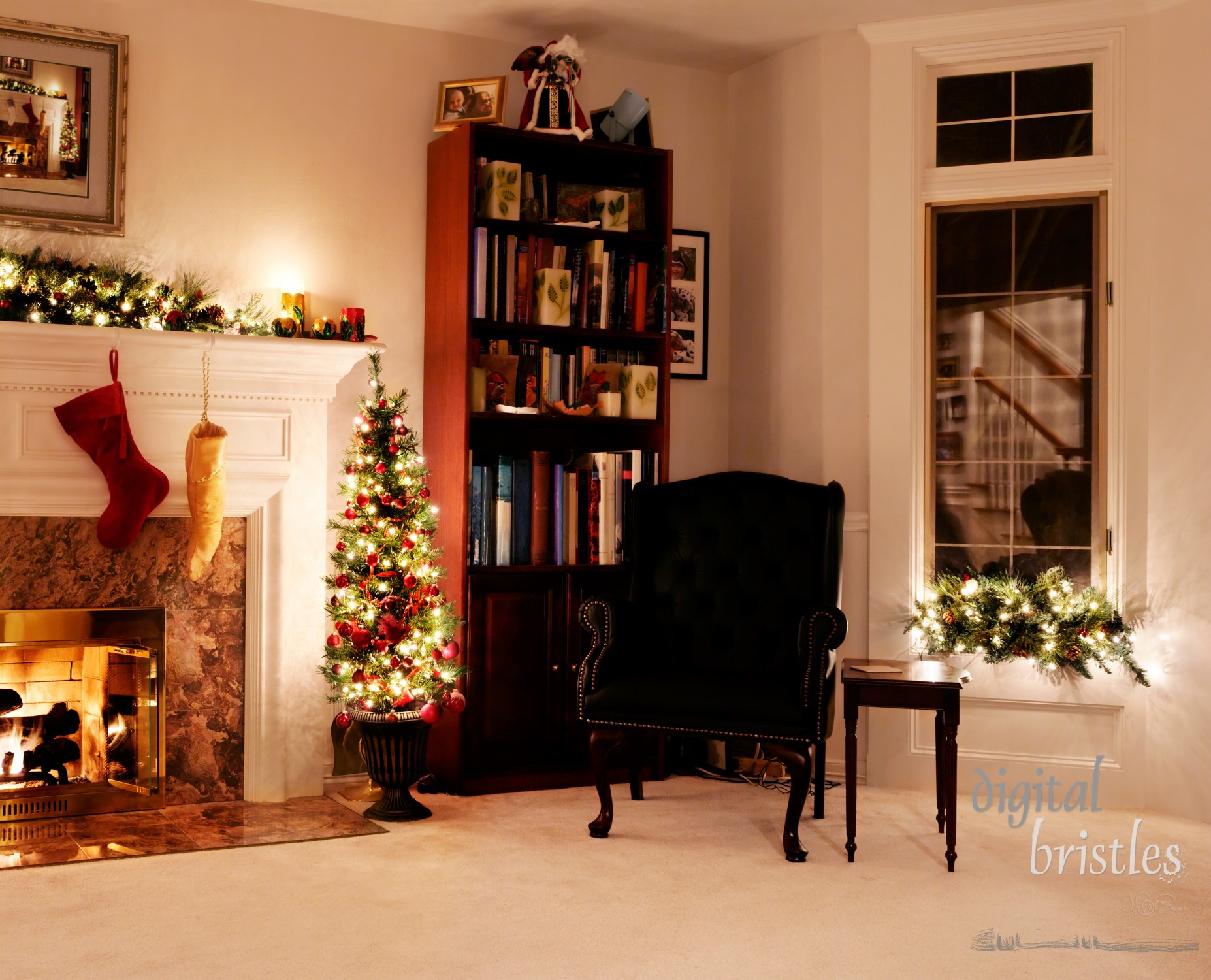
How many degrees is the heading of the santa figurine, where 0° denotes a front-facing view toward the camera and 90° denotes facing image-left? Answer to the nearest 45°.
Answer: approximately 0°

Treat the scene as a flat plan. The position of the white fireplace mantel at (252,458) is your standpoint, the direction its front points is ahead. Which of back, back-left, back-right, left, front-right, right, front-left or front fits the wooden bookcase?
left

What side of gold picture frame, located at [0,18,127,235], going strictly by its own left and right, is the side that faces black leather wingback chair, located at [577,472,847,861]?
left

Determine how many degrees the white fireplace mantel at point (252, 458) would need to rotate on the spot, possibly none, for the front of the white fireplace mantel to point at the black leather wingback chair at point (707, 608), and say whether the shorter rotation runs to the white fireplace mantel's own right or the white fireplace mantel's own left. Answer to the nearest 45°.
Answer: approximately 90° to the white fireplace mantel's own left

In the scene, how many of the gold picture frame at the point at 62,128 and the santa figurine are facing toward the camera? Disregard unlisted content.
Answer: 2

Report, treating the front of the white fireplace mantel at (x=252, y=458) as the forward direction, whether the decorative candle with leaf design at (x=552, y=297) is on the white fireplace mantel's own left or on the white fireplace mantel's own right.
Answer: on the white fireplace mantel's own left

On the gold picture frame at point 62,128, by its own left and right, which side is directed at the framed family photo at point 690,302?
left

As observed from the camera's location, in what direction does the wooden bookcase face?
facing the viewer and to the right of the viewer

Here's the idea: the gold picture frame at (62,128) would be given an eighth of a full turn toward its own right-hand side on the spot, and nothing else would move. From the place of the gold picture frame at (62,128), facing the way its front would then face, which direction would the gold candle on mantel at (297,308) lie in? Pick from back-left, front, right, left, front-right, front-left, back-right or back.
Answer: back-left

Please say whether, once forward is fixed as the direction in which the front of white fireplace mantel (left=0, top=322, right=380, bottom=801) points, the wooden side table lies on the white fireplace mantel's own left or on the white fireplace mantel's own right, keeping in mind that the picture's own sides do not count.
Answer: on the white fireplace mantel's own left

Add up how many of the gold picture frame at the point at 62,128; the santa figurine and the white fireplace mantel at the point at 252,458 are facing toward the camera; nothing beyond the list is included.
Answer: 3
